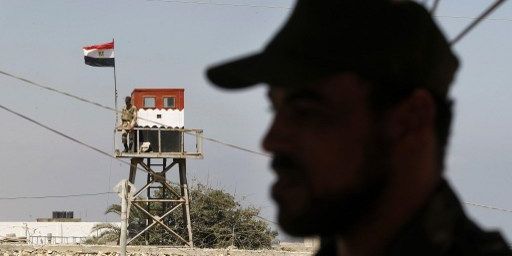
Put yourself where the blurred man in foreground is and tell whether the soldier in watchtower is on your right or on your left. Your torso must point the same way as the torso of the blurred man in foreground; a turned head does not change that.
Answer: on your right

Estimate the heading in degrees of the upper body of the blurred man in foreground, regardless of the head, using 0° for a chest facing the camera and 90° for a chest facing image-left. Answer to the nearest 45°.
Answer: approximately 90°

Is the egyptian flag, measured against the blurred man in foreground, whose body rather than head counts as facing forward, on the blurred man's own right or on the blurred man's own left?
on the blurred man's own right

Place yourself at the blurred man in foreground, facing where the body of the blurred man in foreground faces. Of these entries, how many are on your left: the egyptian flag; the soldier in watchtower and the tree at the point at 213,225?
0

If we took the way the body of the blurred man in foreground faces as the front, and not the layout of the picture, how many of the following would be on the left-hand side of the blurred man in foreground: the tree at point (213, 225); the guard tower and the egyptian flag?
0

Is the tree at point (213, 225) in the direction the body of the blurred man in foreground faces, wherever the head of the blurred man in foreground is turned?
no

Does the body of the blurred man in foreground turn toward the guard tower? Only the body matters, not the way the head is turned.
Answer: no
